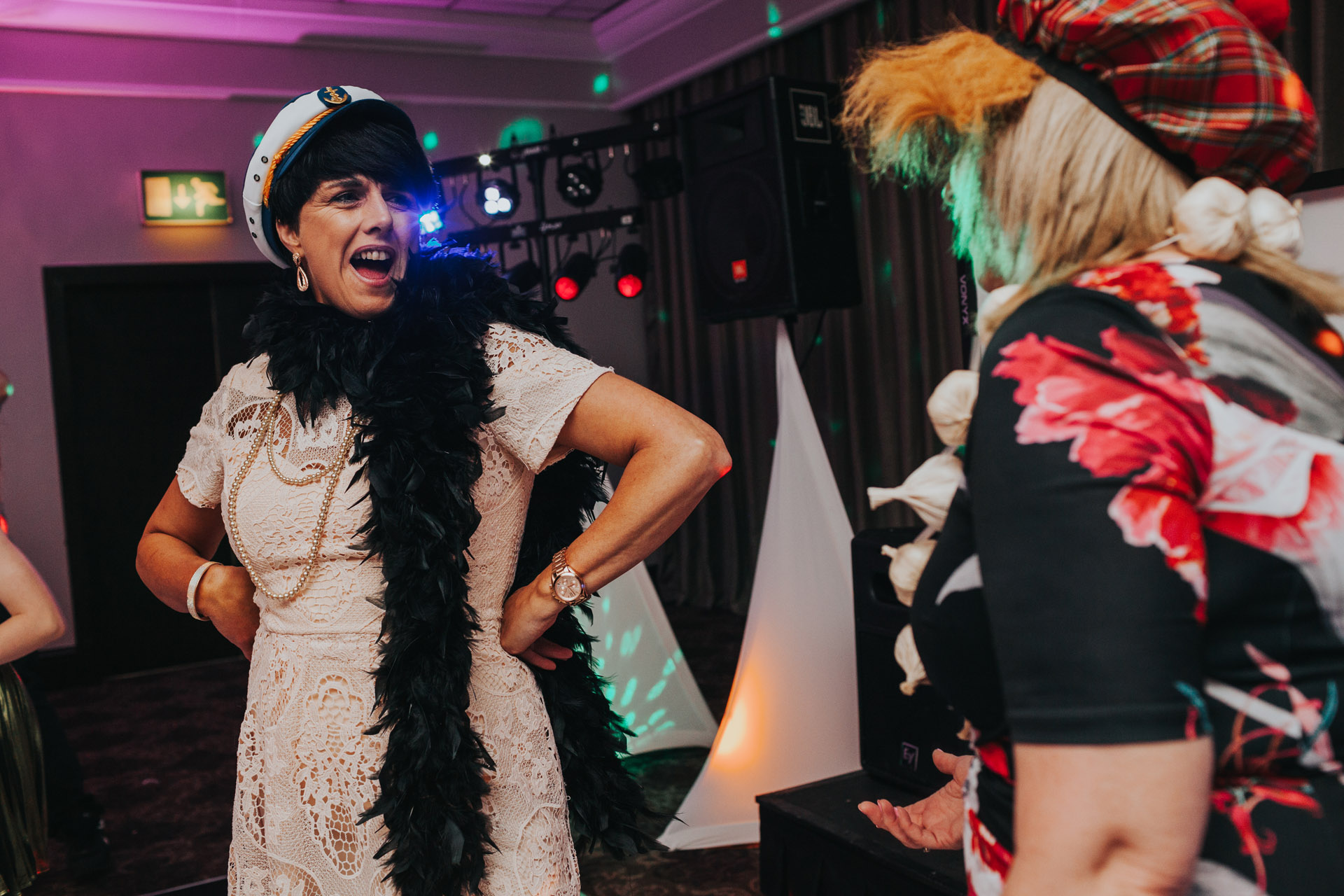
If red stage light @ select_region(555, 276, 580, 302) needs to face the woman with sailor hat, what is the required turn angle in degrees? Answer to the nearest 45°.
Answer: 0° — it already faces them

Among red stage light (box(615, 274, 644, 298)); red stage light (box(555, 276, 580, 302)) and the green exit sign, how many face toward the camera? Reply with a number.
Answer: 3

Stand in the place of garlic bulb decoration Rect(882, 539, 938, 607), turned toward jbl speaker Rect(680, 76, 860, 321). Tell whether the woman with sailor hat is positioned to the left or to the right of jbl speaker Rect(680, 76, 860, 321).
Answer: left

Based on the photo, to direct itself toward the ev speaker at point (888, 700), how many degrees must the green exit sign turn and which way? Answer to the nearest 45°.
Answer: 0° — it already faces it

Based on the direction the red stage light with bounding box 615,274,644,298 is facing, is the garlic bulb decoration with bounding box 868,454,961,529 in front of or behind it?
in front

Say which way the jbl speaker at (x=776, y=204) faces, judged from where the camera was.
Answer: facing the viewer and to the left of the viewer

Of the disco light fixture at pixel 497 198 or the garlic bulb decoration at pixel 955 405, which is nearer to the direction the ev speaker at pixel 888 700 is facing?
the garlic bulb decoration

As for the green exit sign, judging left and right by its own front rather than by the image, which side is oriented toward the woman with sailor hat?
front

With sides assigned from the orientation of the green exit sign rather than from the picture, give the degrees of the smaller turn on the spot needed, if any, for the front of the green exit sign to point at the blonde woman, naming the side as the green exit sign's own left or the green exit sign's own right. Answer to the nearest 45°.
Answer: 0° — it already faces them

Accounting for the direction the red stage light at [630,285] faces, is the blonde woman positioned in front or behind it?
in front

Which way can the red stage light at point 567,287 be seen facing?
toward the camera

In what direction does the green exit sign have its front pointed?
toward the camera

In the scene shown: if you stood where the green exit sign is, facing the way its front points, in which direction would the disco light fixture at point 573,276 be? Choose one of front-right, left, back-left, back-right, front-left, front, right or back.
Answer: front-left

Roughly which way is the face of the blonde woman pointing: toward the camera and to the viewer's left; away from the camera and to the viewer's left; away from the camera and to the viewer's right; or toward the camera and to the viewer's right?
away from the camera and to the viewer's left

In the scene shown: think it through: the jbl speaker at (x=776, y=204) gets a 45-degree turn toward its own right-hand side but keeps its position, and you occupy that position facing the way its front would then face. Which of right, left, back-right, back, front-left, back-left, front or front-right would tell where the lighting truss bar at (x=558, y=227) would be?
front-right

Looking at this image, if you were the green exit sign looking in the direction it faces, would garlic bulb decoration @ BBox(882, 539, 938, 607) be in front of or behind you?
in front
